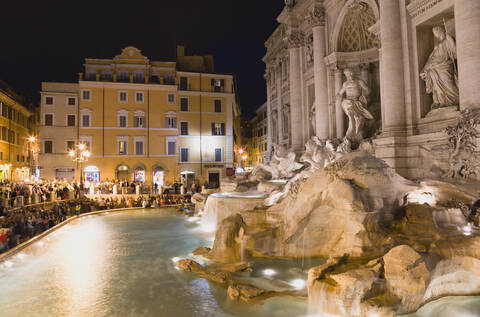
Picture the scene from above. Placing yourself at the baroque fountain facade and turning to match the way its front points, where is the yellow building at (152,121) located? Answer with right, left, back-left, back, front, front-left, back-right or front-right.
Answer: right

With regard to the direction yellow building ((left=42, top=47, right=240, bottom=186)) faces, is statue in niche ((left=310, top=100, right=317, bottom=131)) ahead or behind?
ahead

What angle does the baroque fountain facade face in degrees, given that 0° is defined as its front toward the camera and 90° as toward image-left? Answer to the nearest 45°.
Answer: approximately 45°

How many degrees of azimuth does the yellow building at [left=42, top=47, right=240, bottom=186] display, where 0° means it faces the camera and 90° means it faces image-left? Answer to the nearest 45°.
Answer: approximately 0°
